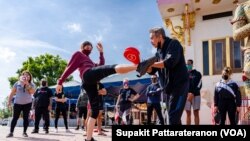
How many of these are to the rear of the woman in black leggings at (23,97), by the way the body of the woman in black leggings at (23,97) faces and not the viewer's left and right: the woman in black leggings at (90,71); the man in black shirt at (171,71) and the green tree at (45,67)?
1

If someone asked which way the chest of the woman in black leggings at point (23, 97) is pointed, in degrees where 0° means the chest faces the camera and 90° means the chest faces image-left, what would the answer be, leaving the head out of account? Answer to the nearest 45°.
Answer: approximately 0°

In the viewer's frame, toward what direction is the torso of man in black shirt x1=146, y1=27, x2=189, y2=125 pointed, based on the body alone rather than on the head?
to the viewer's left

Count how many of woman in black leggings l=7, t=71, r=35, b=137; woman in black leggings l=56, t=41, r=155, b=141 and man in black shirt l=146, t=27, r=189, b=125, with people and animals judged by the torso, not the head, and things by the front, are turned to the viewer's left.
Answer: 1

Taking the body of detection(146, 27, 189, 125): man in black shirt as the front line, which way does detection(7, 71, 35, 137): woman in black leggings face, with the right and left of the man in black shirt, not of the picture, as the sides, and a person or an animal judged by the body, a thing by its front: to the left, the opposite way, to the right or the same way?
to the left

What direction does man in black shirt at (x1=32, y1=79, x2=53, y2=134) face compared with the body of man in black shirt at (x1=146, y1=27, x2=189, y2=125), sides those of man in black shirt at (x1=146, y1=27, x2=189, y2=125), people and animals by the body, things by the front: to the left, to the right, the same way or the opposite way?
to the left
